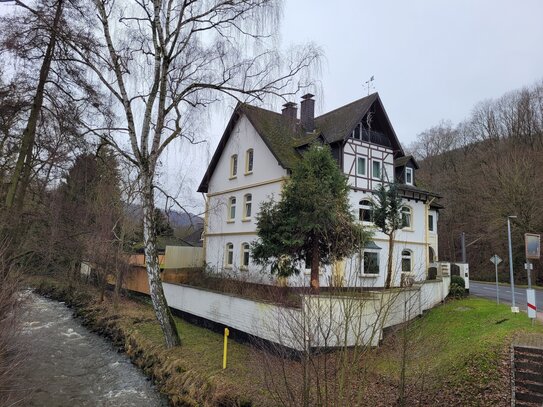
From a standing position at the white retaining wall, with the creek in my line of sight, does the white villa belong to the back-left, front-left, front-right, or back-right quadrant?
back-right

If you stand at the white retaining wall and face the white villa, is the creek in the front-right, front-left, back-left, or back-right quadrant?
back-left
